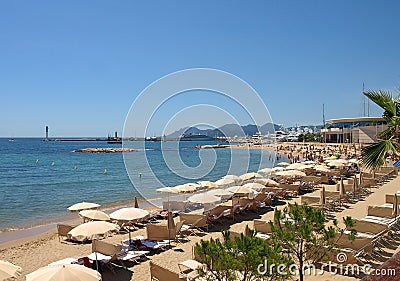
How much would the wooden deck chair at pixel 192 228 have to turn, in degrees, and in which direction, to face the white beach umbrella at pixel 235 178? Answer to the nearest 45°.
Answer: approximately 90° to its right

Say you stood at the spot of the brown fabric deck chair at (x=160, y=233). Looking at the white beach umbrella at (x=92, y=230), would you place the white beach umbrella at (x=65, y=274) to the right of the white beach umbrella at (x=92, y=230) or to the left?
left

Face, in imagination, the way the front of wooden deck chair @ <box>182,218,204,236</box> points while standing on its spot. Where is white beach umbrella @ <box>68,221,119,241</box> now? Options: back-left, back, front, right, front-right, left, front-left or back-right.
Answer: front-left

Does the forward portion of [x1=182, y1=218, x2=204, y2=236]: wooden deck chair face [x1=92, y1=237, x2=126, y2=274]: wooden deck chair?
no

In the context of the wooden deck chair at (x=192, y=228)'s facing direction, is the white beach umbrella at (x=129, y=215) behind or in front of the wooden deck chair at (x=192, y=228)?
in front

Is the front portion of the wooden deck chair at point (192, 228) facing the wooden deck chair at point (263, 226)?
no

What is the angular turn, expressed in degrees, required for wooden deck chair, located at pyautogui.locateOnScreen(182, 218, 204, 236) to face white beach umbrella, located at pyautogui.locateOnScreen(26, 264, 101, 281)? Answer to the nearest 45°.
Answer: approximately 45° to its left

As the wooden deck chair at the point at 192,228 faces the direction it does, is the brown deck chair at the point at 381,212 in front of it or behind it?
behind

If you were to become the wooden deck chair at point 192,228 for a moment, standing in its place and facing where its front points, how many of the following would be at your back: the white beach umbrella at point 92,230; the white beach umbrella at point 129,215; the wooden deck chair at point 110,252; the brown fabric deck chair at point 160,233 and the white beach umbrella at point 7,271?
0

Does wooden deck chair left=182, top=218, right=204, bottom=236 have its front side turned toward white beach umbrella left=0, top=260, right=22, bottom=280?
no

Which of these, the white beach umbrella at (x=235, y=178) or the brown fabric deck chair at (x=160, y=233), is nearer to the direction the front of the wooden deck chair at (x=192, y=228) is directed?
the brown fabric deck chair

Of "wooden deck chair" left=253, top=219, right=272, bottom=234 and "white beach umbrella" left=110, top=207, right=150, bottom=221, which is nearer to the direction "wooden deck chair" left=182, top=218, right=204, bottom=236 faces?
the white beach umbrella

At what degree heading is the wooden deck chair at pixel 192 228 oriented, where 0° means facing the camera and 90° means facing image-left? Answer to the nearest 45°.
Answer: approximately 90°

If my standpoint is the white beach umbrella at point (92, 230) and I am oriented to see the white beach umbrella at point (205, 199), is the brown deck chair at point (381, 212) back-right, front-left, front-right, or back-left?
front-right

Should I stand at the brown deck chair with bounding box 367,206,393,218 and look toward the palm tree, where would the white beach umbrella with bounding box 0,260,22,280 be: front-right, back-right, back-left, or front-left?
front-right

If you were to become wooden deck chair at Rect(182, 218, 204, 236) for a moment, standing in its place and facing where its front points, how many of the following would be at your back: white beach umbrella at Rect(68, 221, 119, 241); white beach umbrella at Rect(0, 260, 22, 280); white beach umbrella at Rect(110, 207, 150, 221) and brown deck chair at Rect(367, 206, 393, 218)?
1
